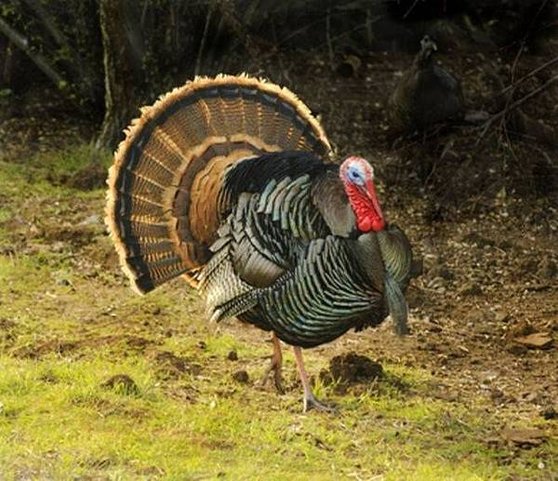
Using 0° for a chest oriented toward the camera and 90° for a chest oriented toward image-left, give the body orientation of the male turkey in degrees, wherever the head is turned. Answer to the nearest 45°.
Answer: approximately 315°

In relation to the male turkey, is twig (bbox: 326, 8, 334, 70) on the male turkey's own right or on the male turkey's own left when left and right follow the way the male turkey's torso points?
on the male turkey's own left
